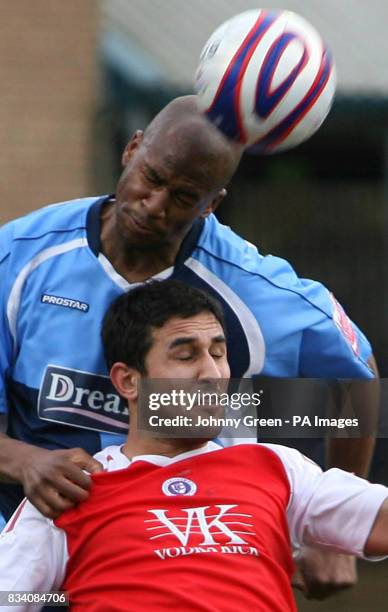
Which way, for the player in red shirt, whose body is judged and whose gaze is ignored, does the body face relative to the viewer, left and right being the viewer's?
facing the viewer

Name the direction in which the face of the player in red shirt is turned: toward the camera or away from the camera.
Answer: toward the camera
